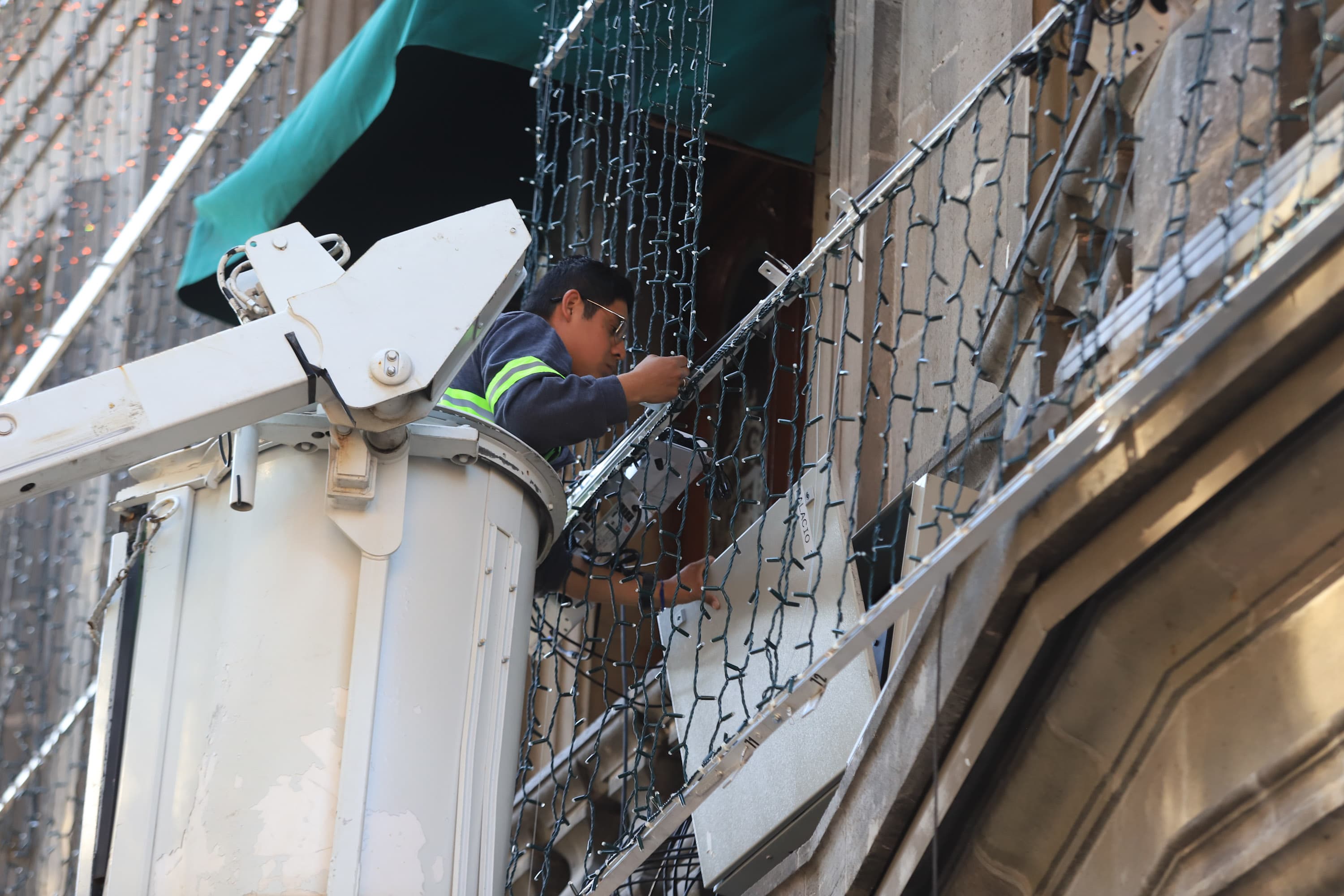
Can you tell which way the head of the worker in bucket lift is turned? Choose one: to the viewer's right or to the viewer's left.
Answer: to the viewer's right

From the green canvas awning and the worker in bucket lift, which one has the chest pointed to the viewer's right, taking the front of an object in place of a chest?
the worker in bucket lift

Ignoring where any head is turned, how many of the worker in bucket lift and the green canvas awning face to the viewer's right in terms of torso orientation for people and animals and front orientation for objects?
1

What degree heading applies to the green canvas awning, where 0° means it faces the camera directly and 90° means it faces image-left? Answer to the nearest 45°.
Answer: approximately 45°

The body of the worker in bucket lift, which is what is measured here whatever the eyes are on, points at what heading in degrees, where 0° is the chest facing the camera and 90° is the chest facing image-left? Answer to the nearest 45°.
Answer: approximately 270°

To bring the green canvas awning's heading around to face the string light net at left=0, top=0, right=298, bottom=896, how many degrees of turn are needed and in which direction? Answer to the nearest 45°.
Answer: approximately 90° to its right
